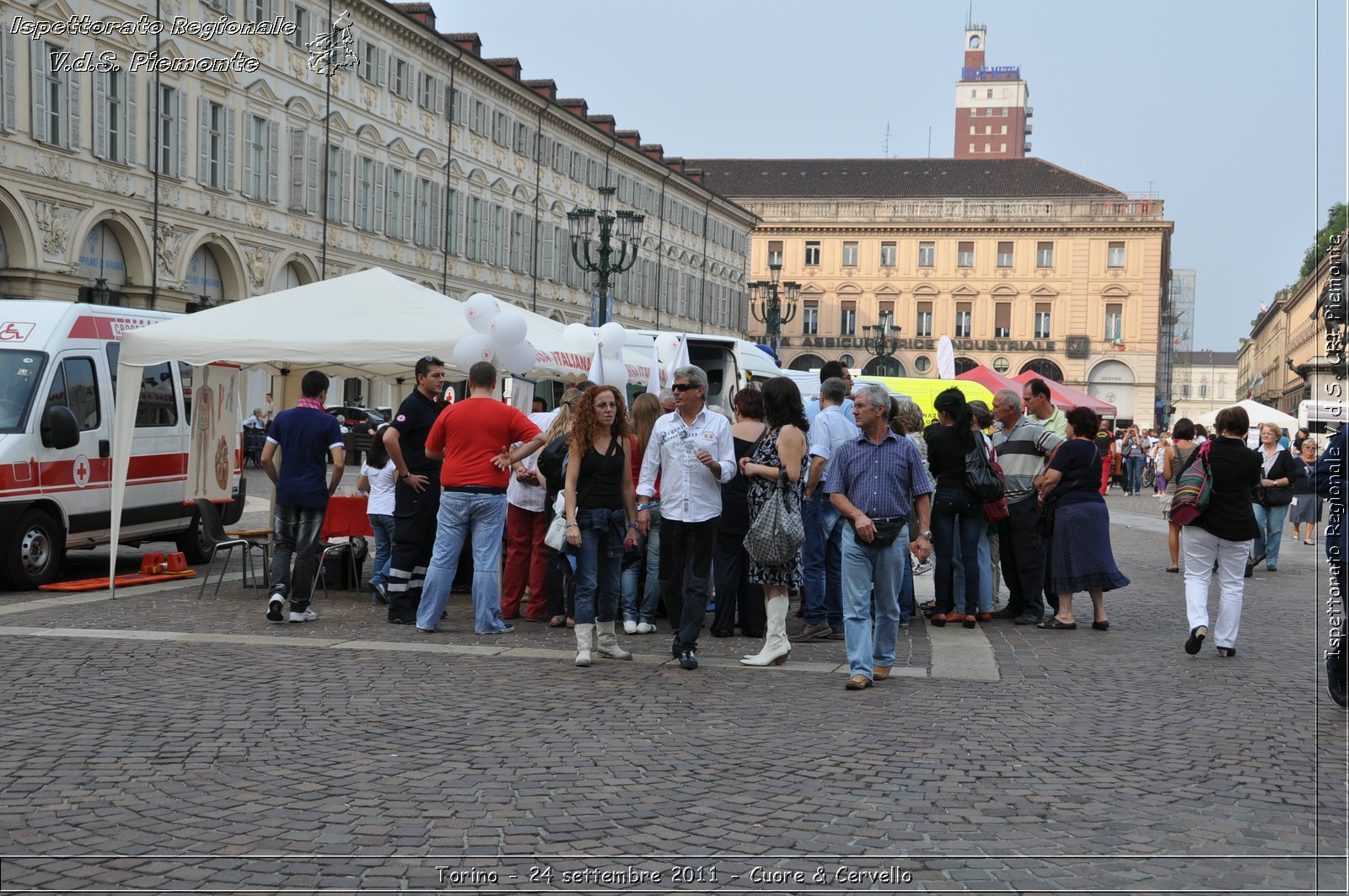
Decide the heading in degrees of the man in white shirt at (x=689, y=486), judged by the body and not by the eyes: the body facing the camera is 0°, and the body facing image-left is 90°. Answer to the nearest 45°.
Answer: approximately 0°

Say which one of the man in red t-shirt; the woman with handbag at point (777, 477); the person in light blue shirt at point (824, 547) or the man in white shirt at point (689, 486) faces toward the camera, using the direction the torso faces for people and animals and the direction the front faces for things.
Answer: the man in white shirt at point (689, 486)

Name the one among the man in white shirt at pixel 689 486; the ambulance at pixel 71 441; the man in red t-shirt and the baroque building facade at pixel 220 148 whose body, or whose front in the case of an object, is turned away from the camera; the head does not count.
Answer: the man in red t-shirt

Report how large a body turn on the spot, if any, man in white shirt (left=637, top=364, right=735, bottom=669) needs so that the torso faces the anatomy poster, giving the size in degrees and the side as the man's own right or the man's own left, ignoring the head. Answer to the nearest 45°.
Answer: approximately 135° to the man's own right

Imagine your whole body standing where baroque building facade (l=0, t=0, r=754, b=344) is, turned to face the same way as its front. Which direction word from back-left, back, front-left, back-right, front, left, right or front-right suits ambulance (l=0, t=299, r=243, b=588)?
front-right

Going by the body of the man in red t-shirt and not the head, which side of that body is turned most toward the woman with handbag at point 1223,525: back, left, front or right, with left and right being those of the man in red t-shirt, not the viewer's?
right

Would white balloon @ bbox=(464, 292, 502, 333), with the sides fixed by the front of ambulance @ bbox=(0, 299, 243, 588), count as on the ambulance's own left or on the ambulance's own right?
on the ambulance's own left

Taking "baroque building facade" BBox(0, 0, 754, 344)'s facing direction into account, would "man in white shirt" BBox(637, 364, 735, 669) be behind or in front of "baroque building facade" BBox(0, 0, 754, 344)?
in front

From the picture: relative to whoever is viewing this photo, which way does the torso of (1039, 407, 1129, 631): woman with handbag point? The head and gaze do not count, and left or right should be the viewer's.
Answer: facing away from the viewer and to the left of the viewer

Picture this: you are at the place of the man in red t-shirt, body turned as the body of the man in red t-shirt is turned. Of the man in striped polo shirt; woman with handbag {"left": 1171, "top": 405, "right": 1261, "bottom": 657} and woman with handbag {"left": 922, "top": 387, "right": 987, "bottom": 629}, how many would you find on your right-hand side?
3

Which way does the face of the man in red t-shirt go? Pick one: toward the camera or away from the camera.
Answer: away from the camera

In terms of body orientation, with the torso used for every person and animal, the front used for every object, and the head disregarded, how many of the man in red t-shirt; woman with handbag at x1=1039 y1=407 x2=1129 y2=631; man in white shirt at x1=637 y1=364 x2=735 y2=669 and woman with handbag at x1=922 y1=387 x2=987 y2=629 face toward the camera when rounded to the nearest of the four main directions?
1

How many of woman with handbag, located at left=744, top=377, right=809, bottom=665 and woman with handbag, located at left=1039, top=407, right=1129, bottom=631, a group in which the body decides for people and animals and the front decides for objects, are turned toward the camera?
0

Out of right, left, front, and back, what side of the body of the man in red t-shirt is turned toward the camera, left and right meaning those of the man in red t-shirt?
back

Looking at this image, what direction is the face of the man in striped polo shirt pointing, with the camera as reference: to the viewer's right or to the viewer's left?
to the viewer's left
